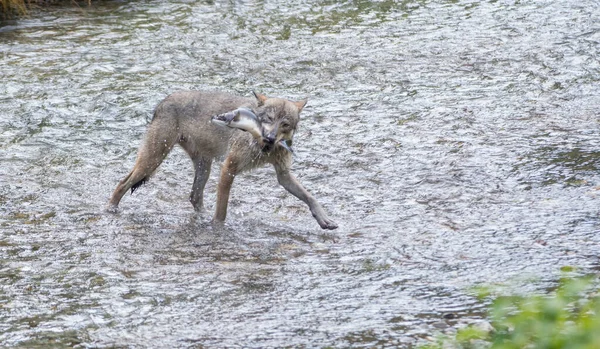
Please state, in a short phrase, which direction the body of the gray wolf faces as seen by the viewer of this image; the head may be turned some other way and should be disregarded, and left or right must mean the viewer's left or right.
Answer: facing the viewer and to the right of the viewer
